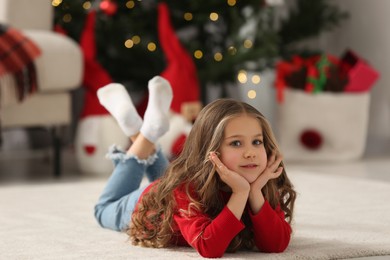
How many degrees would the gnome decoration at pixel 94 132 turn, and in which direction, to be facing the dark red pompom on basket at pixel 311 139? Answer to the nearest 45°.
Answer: approximately 90° to its left

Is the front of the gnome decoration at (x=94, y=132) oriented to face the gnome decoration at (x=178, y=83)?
no

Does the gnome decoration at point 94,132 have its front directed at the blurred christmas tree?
no

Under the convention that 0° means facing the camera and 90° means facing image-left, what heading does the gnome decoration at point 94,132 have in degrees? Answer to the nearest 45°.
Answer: approximately 0°

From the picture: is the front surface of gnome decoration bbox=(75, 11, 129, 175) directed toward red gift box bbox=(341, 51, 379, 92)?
no

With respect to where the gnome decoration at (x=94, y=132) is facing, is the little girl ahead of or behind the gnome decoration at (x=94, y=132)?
ahead

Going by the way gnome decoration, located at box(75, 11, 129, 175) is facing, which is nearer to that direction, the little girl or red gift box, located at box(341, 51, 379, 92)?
the little girl
